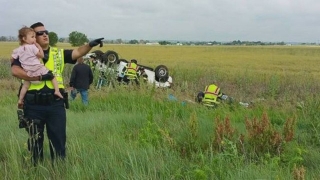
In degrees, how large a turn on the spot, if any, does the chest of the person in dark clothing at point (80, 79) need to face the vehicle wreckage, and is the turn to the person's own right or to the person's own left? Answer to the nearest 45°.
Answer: approximately 45° to the person's own right

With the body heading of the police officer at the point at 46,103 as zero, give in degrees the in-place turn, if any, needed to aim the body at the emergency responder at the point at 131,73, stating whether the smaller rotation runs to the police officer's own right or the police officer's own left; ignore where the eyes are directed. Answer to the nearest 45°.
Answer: approximately 180°

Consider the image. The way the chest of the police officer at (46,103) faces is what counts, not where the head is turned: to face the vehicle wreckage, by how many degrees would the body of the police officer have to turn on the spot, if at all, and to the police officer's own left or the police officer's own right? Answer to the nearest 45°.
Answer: approximately 180°

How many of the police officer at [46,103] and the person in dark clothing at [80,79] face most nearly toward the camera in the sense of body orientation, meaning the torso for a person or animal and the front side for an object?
1

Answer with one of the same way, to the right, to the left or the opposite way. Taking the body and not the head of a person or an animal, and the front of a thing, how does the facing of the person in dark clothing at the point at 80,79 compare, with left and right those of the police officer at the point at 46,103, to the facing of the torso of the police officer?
the opposite way

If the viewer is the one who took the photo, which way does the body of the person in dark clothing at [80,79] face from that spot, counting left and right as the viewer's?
facing away from the viewer

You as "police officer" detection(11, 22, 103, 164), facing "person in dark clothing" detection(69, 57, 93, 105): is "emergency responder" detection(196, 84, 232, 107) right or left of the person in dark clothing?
right

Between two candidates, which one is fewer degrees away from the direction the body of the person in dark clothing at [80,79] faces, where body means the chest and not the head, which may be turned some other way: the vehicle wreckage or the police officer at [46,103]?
the vehicle wreckage

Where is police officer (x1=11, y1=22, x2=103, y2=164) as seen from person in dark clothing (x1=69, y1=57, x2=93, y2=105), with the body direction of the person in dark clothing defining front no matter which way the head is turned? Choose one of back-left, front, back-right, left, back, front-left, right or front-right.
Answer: back

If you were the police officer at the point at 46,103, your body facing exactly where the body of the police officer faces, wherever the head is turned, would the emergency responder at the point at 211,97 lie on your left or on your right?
on your left

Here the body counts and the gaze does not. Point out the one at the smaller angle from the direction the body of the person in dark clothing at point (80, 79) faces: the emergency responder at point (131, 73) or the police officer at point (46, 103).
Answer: the emergency responder
